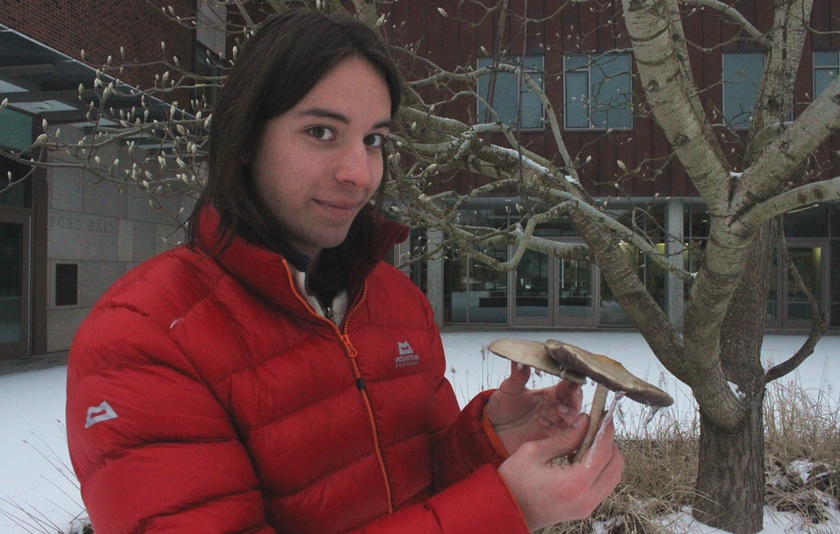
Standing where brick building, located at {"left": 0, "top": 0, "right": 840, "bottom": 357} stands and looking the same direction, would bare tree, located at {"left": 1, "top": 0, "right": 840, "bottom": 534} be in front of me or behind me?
in front

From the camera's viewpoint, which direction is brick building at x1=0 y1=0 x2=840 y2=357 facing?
toward the camera
